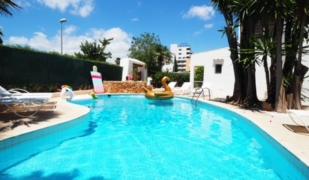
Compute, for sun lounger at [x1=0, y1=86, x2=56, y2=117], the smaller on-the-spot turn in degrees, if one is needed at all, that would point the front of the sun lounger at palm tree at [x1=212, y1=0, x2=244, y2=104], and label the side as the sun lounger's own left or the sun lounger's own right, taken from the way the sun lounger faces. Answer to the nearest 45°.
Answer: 0° — it already faces it

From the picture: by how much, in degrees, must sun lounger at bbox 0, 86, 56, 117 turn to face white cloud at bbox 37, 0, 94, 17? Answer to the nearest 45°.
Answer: approximately 90° to its left

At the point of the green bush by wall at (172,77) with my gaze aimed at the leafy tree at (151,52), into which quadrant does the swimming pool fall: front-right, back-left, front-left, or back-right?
back-left

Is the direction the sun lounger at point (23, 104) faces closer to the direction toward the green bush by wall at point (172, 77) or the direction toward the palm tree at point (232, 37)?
the palm tree

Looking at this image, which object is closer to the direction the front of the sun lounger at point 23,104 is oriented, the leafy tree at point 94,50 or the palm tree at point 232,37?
the palm tree

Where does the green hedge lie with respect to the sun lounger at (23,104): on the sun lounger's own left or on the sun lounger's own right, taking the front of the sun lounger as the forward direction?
on the sun lounger's own left

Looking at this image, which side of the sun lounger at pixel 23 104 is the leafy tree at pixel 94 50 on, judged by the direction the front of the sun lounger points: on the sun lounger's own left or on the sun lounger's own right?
on the sun lounger's own left

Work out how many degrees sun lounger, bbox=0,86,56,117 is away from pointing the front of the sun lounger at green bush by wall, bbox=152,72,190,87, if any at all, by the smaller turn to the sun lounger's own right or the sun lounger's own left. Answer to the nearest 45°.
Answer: approximately 45° to the sun lounger's own left

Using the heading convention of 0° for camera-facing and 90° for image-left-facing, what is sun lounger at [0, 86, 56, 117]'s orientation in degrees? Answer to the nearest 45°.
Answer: approximately 270°
